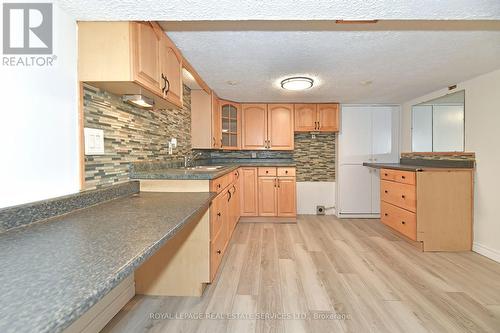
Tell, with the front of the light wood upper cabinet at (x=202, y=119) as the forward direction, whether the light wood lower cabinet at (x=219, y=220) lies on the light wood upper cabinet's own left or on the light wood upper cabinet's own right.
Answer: on the light wood upper cabinet's own right

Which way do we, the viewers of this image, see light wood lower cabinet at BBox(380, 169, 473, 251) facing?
facing to the left of the viewer

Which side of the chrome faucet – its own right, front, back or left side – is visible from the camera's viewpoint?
right

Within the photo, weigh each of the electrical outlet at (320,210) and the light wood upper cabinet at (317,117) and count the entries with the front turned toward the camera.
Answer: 2

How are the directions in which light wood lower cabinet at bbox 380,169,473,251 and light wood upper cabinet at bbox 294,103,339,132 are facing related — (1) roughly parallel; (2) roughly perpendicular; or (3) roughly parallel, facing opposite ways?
roughly perpendicular

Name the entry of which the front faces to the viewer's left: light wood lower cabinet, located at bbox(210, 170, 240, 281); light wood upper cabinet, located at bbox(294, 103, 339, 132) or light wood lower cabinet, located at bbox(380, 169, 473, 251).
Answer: light wood lower cabinet, located at bbox(380, 169, 473, 251)

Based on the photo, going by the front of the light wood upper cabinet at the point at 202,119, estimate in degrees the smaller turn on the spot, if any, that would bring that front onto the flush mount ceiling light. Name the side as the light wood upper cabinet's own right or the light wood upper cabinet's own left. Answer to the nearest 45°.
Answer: approximately 45° to the light wood upper cabinet's own right

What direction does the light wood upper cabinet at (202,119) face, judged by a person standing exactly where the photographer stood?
facing to the right of the viewer

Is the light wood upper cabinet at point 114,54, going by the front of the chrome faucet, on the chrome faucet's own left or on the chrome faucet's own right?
on the chrome faucet's own right

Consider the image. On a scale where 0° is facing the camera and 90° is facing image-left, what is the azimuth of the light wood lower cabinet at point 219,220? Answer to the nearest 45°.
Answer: approximately 270°

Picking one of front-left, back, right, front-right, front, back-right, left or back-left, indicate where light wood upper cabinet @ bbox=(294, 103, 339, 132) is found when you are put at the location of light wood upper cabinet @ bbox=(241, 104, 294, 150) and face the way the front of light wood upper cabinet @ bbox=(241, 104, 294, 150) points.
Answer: left

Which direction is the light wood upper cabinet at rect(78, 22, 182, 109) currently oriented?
to the viewer's right

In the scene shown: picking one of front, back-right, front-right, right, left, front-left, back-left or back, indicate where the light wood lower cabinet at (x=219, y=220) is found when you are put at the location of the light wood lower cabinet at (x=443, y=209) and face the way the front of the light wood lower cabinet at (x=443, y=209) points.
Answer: front-left

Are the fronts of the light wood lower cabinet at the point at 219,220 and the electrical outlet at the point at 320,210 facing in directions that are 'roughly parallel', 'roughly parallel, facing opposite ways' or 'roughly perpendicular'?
roughly perpendicular
